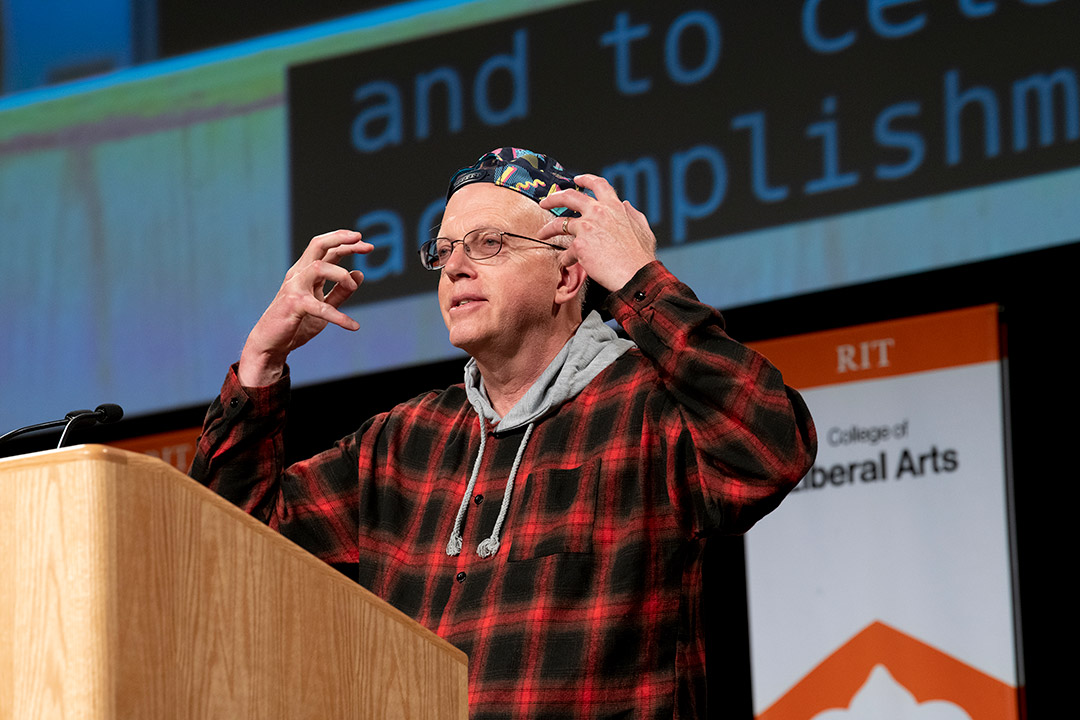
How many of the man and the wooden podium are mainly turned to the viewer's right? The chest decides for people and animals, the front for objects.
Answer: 0

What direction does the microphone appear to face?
to the viewer's right

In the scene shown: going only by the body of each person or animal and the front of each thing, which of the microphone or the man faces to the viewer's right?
the microphone

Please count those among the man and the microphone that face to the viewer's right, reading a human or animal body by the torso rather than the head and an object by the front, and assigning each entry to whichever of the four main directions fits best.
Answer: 1

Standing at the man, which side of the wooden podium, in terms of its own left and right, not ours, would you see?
back

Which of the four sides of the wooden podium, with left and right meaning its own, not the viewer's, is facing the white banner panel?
back

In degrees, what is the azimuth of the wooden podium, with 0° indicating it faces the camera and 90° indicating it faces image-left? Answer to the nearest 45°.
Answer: approximately 45°

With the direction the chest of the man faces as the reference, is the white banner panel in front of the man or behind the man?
behind

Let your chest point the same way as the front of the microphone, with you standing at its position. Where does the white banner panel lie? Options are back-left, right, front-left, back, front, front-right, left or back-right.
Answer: front-left

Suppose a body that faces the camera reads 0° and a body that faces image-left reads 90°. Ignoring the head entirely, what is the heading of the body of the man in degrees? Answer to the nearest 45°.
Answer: approximately 45°

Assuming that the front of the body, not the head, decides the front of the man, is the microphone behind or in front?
in front

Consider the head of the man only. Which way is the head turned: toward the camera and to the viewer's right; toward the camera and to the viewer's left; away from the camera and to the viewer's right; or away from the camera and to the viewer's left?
toward the camera and to the viewer's left
